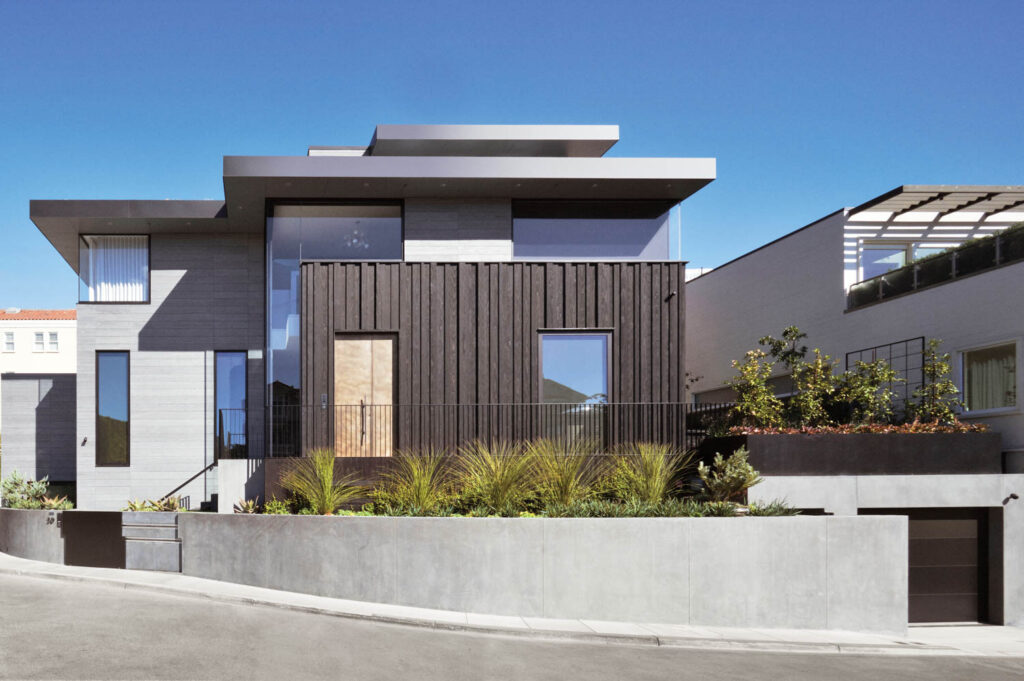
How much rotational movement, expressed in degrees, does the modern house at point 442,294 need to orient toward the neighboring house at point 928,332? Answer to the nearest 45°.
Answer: approximately 90° to its left

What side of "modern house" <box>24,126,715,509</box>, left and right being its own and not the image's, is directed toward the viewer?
front

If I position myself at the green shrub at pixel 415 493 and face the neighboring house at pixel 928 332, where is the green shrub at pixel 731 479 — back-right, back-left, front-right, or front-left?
front-right

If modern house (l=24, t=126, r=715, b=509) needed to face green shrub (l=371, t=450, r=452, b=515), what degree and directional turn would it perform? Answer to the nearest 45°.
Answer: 0° — it already faces it

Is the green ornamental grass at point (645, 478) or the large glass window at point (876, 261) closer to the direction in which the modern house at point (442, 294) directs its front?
the green ornamental grass

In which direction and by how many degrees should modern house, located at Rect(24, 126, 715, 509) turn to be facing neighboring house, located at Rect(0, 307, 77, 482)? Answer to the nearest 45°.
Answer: approximately 135° to its right

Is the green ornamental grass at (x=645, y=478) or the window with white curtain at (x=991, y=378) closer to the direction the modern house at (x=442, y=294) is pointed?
the green ornamental grass

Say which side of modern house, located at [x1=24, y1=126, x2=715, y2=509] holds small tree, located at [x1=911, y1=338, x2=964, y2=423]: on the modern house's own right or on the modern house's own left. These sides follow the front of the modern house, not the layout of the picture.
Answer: on the modern house's own left

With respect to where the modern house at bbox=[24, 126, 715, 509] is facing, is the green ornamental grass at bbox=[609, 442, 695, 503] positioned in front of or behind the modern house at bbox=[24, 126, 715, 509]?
in front
